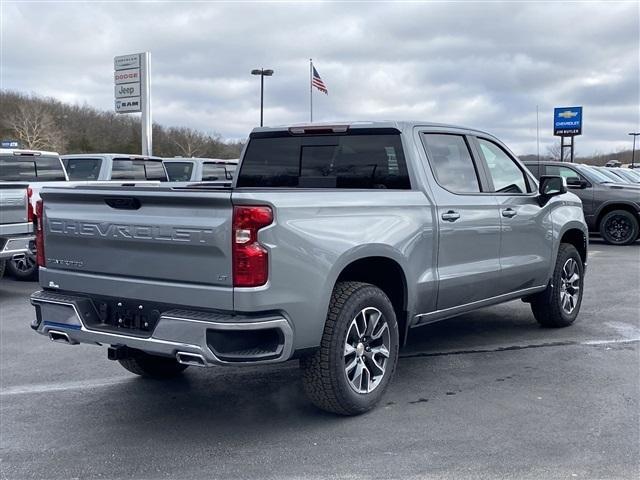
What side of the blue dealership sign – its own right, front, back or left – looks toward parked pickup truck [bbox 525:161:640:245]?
front

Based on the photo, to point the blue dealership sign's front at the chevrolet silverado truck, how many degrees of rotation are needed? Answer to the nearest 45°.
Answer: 0° — it already faces it

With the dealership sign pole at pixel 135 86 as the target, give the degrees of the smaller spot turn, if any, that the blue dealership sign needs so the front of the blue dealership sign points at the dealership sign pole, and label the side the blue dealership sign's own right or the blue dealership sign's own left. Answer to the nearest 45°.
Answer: approximately 45° to the blue dealership sign's own right

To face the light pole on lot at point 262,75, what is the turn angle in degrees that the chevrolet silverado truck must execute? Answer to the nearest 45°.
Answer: approximately 45° to its left

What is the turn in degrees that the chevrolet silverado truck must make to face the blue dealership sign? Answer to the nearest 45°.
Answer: approximately 45° to its left

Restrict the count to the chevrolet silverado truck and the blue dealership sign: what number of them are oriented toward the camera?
1

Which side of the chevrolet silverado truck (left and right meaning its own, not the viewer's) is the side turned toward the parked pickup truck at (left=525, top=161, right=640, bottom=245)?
front

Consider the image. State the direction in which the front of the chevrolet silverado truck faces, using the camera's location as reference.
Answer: facing away from the viewer and to the right of the viewer

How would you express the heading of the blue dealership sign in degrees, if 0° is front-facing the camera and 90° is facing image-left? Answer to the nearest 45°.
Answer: approximately 0°
